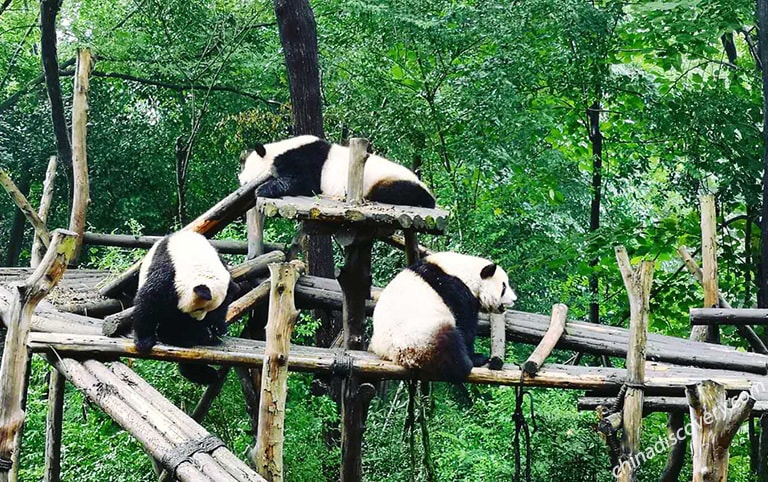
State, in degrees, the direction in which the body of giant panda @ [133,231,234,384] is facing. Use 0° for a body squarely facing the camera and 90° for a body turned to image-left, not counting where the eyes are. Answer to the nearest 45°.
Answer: approximately 315°

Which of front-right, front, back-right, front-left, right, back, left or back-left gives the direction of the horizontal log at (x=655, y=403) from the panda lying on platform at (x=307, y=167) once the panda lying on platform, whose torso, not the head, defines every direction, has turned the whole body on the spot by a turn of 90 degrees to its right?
back-right

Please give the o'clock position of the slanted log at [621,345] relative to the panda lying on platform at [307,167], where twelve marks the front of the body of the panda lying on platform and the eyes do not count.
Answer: The slanted log is roughly at 7 o'clock from the panda lying on platform.

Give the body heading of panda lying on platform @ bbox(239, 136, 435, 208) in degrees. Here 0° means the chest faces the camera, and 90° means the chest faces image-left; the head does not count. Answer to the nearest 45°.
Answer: approximately 90°

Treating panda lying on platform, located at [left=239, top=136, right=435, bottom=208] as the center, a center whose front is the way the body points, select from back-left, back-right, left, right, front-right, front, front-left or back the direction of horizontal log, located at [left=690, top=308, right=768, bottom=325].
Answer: back

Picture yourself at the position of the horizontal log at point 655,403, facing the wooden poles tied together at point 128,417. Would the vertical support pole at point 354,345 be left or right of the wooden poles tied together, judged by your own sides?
right

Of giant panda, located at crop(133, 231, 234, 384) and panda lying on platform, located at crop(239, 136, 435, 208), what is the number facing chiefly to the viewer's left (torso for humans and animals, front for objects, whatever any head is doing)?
1
